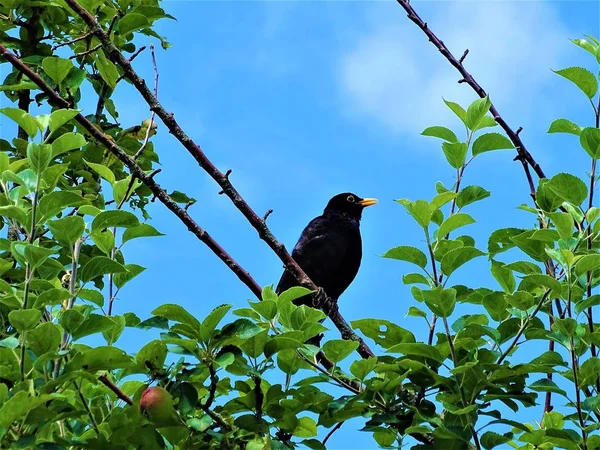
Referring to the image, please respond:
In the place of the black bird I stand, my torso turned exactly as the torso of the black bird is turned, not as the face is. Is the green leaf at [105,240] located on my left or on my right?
on my right

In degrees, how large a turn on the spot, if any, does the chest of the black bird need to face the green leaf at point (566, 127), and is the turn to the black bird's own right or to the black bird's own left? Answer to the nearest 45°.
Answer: approximately 45° to the black bird's own right

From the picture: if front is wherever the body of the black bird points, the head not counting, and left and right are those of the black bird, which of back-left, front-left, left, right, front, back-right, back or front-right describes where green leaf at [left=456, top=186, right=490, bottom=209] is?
front-right

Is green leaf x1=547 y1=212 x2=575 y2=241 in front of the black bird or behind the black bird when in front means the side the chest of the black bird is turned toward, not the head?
in front

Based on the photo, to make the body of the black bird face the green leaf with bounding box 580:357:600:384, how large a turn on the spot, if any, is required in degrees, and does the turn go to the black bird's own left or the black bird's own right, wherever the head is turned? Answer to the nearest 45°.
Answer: approximately 45° to the black bird's own right

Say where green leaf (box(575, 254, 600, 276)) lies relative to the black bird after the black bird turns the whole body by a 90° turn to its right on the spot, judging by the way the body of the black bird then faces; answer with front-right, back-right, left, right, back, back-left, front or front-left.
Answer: front-left

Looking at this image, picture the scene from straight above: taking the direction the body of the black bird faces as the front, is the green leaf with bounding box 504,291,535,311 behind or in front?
in front

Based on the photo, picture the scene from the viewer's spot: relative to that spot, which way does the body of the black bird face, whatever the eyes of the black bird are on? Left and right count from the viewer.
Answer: facing the viewer and to the right of the viewer
